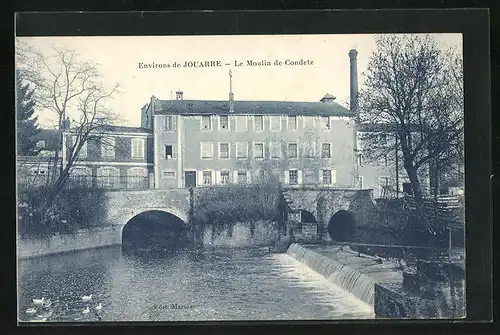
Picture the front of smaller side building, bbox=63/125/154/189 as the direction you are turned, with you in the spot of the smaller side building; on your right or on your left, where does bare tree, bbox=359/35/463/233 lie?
on your left

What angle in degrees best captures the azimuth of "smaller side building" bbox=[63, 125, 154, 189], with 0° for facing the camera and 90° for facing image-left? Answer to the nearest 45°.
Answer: approximately 0°

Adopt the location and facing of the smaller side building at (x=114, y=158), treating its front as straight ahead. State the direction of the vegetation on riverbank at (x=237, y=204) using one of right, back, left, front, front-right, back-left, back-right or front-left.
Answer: left

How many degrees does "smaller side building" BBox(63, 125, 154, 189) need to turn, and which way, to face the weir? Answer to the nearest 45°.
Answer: approximately 90° to its left

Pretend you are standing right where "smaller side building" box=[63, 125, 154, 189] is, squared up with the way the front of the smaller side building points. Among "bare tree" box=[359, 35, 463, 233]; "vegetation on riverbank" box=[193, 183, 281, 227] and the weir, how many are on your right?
0
